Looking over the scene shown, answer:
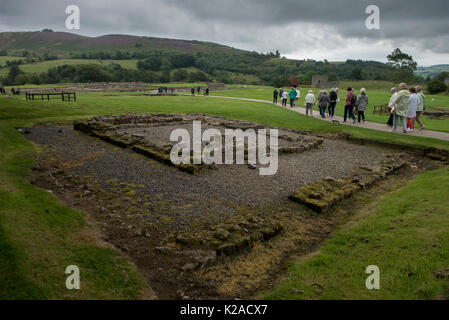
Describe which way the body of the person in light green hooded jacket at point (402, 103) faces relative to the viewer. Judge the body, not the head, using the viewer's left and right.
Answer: facing away from the viewer and to the left of the viewer

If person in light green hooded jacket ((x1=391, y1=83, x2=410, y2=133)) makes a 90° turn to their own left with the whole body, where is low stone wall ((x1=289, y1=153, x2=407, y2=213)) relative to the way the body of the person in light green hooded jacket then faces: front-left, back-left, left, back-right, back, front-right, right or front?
front-left

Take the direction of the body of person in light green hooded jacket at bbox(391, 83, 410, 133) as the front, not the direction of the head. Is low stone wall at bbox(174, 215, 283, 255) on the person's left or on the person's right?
on the person's left

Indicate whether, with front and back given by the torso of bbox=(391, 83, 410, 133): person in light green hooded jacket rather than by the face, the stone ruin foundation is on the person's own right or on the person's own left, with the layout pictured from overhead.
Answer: on the person's own left
